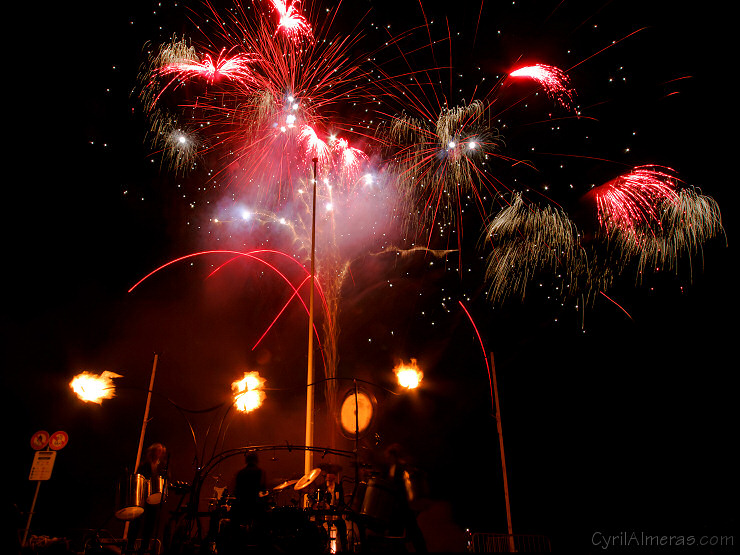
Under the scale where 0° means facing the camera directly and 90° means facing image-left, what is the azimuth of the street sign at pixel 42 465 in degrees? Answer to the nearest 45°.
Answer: approximately 0°

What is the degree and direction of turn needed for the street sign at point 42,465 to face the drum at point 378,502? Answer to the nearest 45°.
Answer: approximately 45° to its left

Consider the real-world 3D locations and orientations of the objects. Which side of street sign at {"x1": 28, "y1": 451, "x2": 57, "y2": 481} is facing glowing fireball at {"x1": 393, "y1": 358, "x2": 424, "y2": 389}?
left
